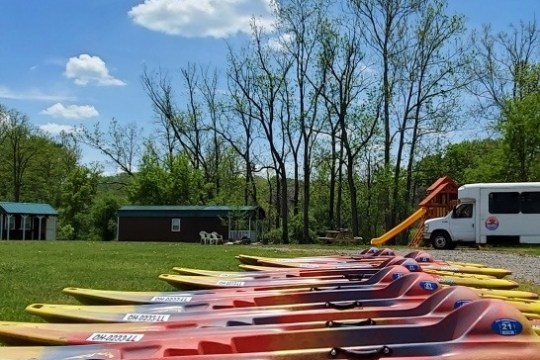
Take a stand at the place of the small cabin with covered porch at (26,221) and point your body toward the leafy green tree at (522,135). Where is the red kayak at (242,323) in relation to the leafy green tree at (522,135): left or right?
right

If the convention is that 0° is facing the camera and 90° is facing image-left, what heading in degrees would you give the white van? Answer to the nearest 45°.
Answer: approximately 90°

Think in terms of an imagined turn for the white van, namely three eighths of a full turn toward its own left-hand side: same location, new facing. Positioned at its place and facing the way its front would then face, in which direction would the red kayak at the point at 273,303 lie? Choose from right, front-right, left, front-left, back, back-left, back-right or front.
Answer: front-right

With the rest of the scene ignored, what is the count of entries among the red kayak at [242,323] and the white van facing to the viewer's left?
2

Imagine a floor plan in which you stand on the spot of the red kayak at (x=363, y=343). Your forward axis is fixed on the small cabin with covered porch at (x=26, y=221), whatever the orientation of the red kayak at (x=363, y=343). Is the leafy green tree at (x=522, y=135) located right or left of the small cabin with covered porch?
right

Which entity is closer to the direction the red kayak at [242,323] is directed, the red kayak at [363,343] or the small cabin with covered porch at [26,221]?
the small cabin with covered porch

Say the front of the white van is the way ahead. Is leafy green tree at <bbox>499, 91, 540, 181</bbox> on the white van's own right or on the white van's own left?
on the white van's own right

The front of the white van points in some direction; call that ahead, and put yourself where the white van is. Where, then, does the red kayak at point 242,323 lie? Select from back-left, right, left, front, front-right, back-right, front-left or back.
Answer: left

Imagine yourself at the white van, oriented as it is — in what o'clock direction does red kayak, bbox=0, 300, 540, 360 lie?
The red kayak is roughly at 9 o'clock from the white van.

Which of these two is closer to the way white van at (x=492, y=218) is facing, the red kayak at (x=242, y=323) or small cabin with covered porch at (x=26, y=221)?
the small cabin with covered porch

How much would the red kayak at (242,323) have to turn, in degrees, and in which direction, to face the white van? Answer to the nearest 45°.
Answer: approximately 135° to its right

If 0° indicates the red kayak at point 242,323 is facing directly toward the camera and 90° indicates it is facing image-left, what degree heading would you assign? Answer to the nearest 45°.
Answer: approximately 90°

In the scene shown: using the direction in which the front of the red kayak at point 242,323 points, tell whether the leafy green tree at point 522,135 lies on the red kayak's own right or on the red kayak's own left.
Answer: on the red kayak's own right

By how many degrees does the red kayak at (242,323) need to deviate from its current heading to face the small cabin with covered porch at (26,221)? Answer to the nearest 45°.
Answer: approximately 90° to its right
